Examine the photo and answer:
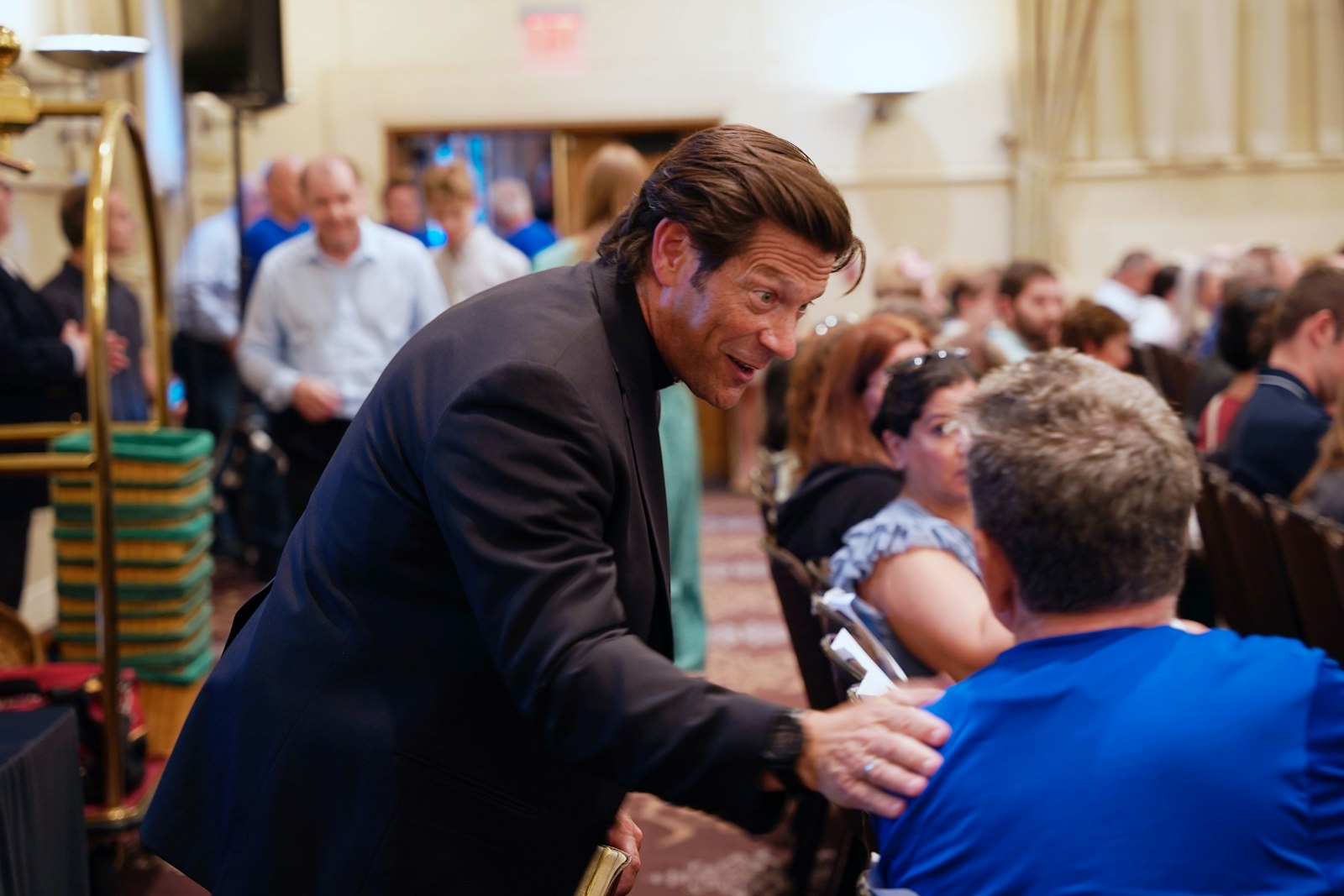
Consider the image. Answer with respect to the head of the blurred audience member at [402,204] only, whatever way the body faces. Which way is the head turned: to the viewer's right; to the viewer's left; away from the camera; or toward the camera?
toward the camera

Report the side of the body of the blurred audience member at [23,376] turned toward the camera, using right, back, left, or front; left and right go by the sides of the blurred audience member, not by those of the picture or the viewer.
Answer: right

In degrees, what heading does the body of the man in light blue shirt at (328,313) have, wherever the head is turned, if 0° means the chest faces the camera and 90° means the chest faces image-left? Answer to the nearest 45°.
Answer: approximately 0°

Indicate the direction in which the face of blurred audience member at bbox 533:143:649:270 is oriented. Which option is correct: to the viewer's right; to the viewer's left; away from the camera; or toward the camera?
away from the camera

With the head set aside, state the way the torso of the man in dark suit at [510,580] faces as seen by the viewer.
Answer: to the viewer's right

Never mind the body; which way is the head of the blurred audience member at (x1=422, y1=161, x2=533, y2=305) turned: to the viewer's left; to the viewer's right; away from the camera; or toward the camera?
toward the camera

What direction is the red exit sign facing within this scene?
toward the camera

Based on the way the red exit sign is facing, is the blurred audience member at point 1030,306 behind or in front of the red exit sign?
in front

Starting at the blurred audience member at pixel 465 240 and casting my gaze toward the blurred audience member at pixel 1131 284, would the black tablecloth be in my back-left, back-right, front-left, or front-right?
back-right

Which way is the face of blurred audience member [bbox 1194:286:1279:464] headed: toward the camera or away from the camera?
away from the camera

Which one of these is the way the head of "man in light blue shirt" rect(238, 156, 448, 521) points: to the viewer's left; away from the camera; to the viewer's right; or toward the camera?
toward the camera

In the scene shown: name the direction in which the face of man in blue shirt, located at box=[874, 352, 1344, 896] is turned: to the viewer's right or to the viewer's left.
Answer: to the viewer's left
